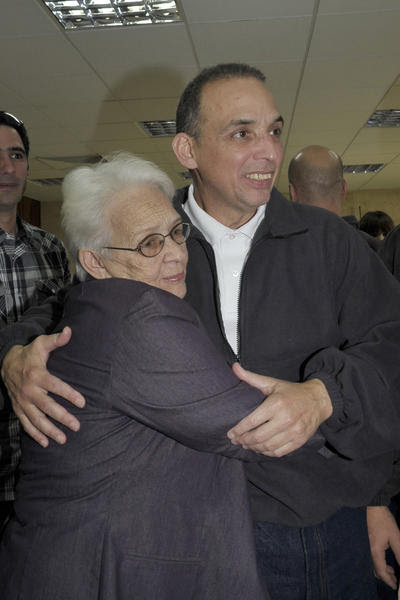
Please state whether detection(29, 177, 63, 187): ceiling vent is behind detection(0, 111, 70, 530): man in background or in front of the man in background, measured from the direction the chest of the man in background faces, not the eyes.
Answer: behind

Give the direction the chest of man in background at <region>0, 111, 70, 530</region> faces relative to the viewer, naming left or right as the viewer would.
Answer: facing the viewer

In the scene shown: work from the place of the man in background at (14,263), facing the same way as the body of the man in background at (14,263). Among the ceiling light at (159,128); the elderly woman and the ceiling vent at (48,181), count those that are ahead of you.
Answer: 1

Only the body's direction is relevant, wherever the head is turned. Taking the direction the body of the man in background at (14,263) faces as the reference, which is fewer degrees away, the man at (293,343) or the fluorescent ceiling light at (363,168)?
the man

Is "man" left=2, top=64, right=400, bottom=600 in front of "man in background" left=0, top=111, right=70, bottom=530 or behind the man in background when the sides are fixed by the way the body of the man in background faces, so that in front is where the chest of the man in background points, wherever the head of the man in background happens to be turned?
in front

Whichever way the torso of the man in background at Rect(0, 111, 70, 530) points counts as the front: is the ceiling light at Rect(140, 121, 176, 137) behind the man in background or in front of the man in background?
behind

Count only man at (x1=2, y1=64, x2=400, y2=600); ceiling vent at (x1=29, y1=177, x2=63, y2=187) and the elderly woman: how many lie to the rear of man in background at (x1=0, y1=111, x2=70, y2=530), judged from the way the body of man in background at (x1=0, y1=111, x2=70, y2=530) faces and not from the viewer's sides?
1

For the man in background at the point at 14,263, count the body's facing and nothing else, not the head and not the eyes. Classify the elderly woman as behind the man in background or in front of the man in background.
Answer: in front
